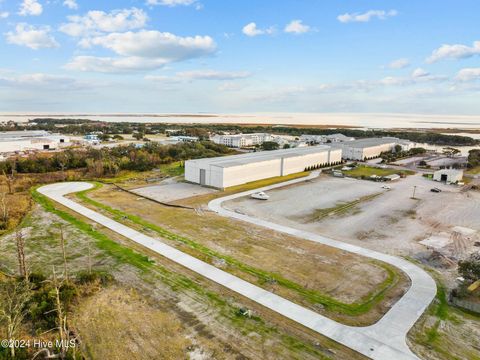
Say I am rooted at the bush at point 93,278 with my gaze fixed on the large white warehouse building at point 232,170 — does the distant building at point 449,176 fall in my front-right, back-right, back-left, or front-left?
front-right

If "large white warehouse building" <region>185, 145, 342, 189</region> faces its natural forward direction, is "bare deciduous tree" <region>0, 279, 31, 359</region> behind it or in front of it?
in front
